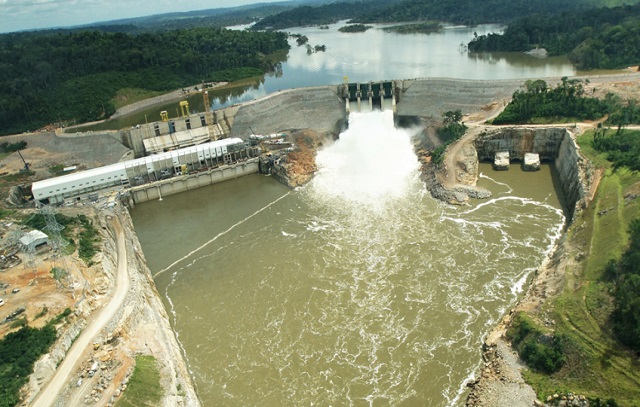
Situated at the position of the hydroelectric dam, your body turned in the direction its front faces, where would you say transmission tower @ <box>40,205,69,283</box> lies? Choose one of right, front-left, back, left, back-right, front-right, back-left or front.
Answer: right

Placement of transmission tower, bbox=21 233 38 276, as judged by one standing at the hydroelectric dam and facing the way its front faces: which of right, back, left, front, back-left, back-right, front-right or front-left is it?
right

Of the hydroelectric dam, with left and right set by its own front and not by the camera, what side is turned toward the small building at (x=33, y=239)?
right

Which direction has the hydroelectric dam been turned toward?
toward the camera

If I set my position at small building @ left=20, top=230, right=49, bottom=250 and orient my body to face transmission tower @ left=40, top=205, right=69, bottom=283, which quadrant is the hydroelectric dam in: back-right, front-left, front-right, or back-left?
front-left

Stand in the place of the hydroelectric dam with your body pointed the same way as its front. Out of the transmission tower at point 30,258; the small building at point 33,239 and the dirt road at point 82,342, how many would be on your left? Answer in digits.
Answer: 0

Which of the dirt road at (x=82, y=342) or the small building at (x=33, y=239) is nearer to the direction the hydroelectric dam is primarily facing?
the dirt road
